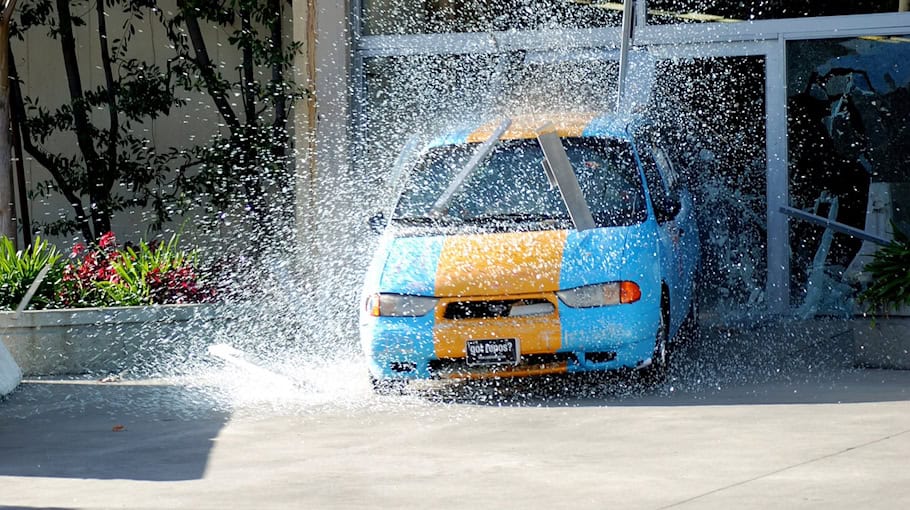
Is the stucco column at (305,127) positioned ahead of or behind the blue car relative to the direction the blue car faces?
behind

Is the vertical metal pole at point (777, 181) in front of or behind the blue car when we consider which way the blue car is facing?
behind

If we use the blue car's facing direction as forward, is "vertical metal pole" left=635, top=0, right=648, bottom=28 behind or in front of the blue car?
behind

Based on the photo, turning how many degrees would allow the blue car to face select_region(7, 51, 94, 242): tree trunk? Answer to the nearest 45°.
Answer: approximately 135° to its right

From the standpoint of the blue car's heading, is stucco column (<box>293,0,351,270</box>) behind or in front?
behind

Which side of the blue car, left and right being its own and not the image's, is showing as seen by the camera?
front

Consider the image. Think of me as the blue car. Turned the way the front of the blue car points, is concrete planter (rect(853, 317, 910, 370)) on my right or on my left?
on my left

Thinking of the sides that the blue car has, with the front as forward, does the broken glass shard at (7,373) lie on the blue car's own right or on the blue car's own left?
on the blue car's own right
